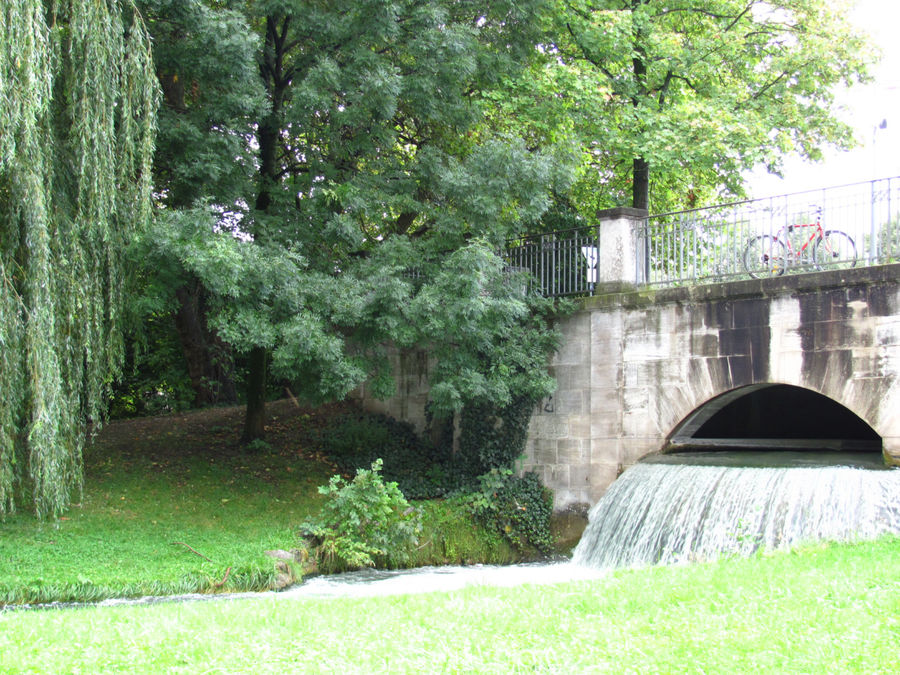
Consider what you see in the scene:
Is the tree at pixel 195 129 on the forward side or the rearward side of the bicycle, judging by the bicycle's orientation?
on the rearward side

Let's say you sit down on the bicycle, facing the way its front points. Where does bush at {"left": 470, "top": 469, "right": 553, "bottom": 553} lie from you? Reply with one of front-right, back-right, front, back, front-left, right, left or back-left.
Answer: back

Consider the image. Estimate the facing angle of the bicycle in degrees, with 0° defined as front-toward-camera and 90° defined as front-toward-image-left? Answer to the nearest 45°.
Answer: approximately 270°

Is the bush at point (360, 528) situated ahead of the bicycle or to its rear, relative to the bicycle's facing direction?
to the rear

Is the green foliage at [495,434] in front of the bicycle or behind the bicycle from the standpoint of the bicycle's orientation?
behind

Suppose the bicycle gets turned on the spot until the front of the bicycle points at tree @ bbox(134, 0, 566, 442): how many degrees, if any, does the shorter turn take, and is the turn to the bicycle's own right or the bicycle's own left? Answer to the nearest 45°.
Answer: approximately 180°

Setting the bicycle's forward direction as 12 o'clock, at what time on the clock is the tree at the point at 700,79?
The tree is roughly at 8 o'clock from the bicycle.

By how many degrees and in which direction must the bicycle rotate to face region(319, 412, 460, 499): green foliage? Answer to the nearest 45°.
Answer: approximately 180°
